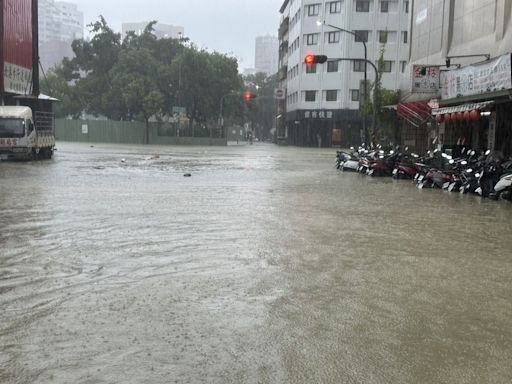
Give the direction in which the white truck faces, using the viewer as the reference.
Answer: facing the viewer and to the left of the viewer

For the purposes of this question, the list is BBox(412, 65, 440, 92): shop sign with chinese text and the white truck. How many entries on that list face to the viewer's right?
0

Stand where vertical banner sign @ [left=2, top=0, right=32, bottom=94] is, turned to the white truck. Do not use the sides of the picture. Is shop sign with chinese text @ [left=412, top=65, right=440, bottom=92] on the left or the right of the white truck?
left

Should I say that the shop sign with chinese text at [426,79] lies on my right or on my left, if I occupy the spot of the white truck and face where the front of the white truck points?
on my left

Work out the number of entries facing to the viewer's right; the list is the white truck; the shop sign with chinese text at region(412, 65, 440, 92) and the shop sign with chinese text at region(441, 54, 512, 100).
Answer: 0

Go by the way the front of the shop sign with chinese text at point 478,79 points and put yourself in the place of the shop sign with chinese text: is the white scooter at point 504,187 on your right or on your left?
on your left

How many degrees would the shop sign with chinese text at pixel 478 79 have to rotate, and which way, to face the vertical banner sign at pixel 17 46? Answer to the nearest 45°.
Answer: approximately 45° to its right

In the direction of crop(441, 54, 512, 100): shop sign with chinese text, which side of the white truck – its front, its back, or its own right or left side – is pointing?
left

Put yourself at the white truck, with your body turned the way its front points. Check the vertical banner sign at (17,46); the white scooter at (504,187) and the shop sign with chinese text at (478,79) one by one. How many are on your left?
2

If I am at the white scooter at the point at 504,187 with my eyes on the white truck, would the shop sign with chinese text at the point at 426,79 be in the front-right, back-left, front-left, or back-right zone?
front-right

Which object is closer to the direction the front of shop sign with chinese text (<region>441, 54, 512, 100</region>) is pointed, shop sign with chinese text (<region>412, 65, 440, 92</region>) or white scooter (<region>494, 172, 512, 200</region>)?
the white scooter
